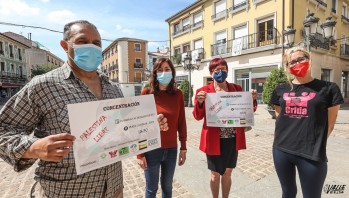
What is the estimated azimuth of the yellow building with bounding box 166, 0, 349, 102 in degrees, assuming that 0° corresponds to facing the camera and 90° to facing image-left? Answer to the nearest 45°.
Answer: approximately 45°

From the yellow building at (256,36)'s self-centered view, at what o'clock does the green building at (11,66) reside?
the green building at (11,66) is roughly at 2 o'clock from the yellow building at (256,36).

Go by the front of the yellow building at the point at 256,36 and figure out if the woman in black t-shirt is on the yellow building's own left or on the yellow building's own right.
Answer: on the yellow building's own left

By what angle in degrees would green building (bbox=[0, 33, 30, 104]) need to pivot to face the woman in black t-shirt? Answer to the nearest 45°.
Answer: approximately 45° to its right

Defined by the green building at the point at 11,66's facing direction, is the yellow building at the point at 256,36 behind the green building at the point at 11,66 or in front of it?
in front

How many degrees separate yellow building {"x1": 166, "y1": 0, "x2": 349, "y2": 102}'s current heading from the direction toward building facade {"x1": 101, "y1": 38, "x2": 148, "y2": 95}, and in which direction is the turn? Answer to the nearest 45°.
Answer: approximately 90° to its right

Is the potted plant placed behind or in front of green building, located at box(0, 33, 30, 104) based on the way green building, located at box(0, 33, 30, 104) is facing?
in front

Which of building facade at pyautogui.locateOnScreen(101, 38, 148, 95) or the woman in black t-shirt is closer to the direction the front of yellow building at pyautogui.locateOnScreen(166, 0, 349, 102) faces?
the woman in black t-shirt

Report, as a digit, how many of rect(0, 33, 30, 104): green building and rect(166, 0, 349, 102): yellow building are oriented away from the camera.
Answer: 0

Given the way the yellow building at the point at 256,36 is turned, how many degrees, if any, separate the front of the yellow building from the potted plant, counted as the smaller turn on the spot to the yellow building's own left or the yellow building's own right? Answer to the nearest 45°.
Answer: approximately 45° to the yellow building's own left
